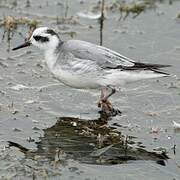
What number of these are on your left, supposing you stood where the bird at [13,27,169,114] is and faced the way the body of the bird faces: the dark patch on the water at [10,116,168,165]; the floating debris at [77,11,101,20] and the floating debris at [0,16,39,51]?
1

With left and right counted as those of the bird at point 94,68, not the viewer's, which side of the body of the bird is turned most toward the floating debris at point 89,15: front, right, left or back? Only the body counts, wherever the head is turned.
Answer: right

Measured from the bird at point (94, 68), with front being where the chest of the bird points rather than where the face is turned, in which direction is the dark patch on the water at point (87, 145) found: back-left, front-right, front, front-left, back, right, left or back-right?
left

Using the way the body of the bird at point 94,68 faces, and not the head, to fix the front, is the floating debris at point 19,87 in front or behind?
in front

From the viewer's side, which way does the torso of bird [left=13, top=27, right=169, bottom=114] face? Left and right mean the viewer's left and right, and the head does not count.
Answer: facing to the left of the viewer

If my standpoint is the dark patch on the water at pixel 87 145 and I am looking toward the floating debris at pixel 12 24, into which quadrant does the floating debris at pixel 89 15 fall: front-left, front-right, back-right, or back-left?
front-right

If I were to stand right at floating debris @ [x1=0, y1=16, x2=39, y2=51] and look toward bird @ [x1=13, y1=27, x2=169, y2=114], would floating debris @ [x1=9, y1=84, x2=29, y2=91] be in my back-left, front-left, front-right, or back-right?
front-right

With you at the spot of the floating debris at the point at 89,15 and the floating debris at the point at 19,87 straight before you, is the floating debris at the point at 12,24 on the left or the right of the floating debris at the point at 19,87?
right

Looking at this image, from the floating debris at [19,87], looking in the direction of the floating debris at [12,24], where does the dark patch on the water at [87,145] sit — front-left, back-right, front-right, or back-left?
back-right

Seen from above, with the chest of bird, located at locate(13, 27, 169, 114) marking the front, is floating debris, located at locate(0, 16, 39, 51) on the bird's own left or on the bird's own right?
on the bird's own right
